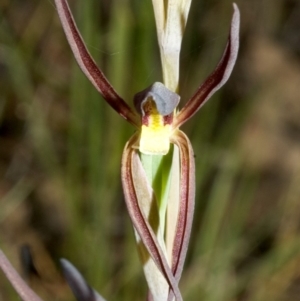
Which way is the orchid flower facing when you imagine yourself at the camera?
facing the viewer
